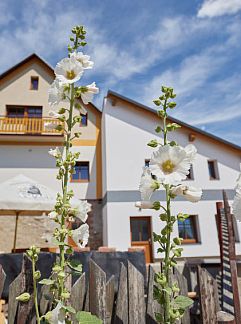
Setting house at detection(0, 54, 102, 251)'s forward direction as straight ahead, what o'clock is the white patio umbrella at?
The white patio umbrella is roughly at 12 o'clock from the house.

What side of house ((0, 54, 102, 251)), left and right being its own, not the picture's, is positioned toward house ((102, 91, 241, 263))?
left

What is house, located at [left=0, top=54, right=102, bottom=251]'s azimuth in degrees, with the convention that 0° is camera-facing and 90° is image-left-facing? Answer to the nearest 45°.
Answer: approximately 0°

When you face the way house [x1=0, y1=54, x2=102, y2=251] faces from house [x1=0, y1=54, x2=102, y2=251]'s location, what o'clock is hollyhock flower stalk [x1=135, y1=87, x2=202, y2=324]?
The hollyhock flower stalk is roughly at 12 o'clock from the house.

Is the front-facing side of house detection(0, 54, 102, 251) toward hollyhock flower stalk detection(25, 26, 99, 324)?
yes

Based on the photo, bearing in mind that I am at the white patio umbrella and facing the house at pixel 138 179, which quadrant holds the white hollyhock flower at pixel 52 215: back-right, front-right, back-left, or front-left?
back-right

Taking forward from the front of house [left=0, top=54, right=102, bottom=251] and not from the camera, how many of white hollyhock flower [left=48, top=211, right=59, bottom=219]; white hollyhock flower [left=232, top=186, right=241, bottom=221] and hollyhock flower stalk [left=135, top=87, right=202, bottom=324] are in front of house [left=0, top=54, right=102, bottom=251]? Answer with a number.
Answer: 3

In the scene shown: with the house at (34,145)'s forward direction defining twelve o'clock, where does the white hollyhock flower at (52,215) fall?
The white hollyhock flower is roughly at 12 o'clock from the house.
